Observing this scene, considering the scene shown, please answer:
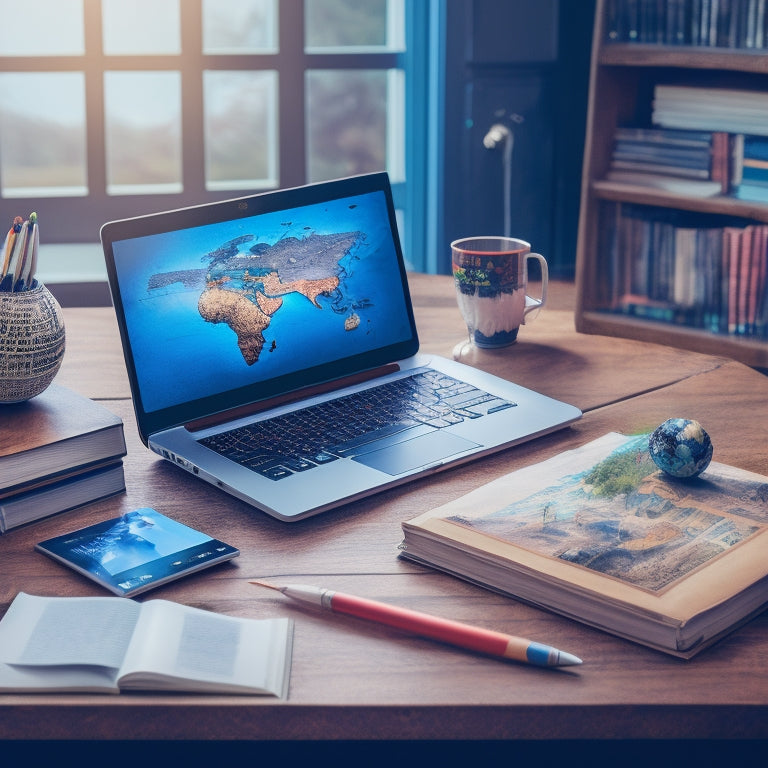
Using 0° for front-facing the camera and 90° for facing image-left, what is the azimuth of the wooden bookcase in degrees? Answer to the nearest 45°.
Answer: approximately 45°

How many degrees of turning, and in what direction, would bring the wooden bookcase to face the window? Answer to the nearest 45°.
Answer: approximately 90° to its right

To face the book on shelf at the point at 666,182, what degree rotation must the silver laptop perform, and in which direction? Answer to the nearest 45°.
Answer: approximately 90° to its left

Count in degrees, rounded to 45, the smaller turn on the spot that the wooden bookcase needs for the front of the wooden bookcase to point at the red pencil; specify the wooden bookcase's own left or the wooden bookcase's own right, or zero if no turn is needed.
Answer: approximately 45° to the wooden bookcase's own left

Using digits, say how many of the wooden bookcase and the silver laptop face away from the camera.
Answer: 0

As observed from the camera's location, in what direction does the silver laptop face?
facing the viewer and to the right of the viewer

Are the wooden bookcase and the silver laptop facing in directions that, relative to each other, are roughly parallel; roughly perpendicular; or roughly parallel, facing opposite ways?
roughly perpendicular

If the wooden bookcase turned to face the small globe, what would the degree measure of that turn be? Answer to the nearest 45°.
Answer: approximately 45° to its left
